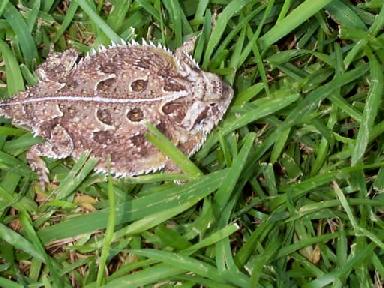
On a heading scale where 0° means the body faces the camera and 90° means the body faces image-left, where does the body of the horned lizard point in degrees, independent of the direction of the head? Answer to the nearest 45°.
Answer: approximately 270°
